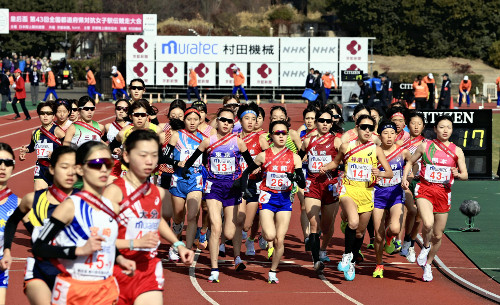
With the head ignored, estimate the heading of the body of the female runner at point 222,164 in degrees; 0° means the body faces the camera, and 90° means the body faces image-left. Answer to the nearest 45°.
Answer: approximately 0°

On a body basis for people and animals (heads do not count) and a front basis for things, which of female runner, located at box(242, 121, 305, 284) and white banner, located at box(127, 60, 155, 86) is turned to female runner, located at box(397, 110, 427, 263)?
the white banner

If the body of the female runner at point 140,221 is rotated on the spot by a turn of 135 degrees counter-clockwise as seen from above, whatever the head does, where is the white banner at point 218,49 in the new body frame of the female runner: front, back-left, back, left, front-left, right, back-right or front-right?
front

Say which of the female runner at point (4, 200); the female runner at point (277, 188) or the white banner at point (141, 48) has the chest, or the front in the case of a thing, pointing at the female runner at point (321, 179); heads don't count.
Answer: the white banner

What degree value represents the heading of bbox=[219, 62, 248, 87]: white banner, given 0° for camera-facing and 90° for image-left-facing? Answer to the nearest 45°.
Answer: approximately 0°

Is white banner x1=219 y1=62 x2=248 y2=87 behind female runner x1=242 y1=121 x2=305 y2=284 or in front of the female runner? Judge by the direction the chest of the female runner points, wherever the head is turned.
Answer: behind

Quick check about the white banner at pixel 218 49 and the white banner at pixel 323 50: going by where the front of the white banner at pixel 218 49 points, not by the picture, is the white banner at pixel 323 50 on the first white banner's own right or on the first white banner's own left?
on the first white banner's own left

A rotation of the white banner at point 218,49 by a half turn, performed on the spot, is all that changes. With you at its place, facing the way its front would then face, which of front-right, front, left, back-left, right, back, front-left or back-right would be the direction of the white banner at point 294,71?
right

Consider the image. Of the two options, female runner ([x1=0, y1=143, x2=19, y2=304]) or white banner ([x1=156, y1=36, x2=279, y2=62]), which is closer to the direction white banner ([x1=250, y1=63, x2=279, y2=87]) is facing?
the female runner
